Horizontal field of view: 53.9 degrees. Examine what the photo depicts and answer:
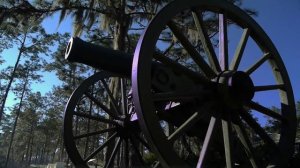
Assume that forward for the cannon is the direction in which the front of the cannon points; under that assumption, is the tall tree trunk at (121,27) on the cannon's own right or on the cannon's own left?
on the cannon's own right

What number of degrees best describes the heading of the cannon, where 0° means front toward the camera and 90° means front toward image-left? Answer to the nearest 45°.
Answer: approximately 45°
